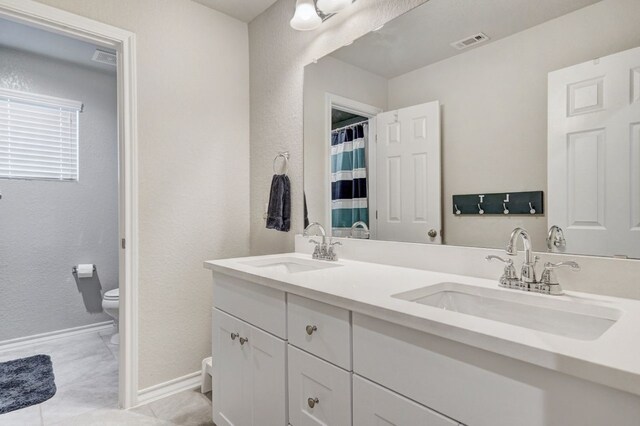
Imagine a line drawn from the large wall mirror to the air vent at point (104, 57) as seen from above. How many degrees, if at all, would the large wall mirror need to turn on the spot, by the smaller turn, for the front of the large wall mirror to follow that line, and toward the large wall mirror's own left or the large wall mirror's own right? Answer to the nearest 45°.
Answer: approximately 45° to the large wall mirror's own right

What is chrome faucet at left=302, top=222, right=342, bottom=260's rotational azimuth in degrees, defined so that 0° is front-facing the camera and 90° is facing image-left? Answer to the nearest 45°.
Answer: approximately 45°

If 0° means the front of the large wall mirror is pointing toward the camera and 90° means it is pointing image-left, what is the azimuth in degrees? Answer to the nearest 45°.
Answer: approximately 45°

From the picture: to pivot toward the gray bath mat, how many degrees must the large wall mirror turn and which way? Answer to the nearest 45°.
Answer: approximately 45° to its right

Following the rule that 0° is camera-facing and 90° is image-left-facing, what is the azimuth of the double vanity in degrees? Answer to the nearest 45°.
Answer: approximately 45°

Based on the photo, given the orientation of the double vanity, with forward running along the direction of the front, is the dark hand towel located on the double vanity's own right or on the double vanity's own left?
on the double vanity's own right

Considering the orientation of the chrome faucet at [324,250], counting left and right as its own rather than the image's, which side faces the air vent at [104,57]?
right

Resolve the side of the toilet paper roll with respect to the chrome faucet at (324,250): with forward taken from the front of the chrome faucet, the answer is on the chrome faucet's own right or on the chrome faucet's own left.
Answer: on the chrome faucet's own right
